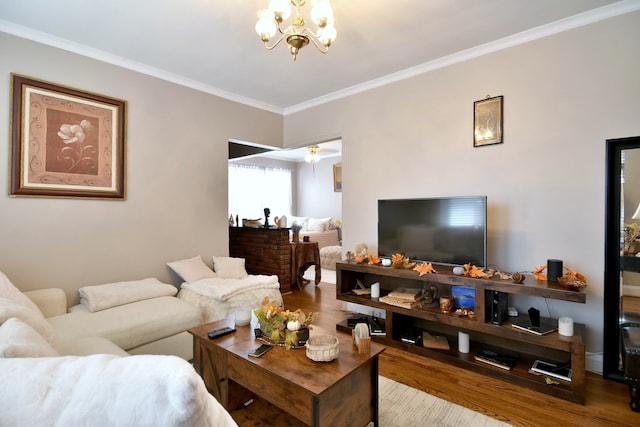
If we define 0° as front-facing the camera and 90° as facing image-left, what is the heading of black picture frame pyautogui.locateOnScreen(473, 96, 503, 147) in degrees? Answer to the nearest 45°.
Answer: approximately 45°

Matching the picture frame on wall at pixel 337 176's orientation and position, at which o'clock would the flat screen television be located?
The flat screen television is roughly at 10 o'clock from the picture frame on wall.

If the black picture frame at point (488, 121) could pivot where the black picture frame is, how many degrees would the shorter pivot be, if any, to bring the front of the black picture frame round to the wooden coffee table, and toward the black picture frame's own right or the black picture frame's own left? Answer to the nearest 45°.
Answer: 0° — it already faces it

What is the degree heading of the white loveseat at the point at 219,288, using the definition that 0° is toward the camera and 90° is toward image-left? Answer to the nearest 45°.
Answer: approximately 315°

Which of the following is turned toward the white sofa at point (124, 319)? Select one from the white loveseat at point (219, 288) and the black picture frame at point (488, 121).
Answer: the black picture frame

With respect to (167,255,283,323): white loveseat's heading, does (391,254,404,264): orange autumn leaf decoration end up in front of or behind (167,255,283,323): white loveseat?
in front

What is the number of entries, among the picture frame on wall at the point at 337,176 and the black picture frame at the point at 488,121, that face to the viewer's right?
0

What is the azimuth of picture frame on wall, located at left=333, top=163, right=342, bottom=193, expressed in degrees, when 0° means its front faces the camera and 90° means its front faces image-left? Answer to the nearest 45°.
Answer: approximately 45°

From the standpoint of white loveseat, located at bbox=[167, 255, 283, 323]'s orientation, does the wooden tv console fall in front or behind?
in front
